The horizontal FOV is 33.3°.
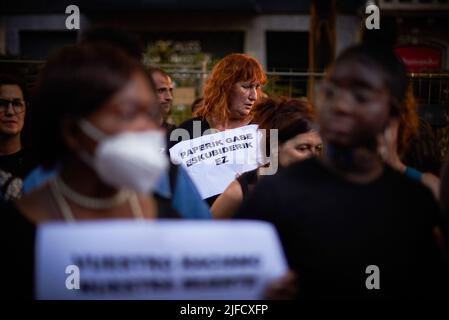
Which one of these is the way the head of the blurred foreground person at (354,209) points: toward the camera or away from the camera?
toward the camera

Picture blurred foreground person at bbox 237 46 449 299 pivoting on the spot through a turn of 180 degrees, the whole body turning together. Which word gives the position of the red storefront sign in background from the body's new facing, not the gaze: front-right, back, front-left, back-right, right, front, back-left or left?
front

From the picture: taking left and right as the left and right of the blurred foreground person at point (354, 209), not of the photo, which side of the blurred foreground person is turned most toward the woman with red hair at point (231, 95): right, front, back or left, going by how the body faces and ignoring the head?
back

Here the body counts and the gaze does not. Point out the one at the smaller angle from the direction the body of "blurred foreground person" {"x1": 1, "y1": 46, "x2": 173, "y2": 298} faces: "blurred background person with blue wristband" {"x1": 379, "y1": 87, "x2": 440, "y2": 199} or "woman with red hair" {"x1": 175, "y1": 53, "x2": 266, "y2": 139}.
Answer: the blurred background person with blue wristband

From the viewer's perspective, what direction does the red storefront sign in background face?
toward the camera

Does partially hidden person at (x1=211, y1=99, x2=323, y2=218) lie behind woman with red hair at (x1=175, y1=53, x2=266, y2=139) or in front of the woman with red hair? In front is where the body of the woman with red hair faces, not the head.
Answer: in front

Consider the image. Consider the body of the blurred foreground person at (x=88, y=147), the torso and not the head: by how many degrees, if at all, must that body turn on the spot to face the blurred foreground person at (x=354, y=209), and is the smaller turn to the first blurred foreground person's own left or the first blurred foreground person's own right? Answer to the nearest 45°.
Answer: approximately 45° to the first blurred foreground person's own left

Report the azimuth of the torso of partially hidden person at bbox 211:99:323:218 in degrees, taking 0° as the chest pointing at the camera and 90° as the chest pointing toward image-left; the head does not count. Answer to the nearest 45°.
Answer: approximately 315°

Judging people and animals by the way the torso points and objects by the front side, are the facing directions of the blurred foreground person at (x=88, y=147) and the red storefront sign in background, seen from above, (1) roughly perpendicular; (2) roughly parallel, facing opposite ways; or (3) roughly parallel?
roughly parallel

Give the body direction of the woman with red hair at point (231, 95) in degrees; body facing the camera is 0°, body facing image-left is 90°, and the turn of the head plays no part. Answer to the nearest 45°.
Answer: approximately 315°

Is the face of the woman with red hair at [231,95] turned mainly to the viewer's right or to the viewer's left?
to the viewer's right

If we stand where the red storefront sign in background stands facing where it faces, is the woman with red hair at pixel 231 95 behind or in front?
in front

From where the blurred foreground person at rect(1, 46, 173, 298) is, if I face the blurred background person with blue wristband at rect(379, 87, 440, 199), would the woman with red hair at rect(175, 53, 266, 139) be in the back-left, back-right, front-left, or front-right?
front-left

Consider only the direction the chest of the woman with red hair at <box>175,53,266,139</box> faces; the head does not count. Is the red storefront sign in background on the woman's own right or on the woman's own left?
on the woman's own left

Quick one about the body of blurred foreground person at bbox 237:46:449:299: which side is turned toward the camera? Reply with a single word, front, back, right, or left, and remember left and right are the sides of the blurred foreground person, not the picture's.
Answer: front
